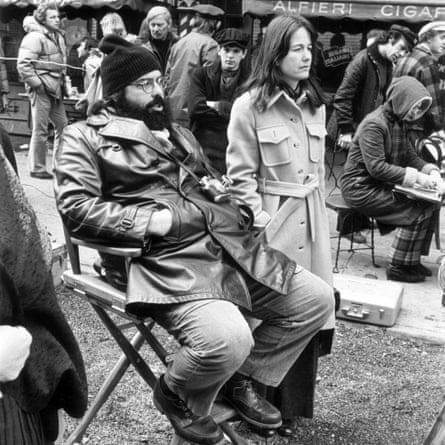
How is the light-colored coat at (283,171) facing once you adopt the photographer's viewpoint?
facing the viewer and to the right of the viewer

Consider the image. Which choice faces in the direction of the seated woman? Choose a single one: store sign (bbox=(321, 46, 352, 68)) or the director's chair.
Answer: the store sign

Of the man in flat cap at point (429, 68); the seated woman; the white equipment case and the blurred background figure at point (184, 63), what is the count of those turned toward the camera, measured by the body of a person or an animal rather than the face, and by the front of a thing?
1

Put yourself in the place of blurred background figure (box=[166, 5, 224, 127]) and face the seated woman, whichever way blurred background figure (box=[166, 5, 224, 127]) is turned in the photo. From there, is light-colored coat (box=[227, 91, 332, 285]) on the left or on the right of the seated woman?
right

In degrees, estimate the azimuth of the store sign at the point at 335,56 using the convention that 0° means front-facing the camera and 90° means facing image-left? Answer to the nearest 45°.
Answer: approximately 0°

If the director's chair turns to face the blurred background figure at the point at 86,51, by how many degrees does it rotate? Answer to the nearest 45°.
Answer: approximately 135° to its left

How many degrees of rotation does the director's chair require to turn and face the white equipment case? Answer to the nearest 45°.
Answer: approximately 90° to its left

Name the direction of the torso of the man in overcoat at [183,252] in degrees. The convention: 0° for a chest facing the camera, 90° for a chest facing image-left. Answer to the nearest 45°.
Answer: approximately 315°

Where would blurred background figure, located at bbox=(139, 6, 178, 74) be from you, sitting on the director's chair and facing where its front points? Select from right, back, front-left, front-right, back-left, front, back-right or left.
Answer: back-left

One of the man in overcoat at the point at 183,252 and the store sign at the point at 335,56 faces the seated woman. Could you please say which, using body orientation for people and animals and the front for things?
the store sign

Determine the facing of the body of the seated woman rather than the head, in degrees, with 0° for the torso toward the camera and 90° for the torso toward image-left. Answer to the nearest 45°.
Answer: approximately 270°

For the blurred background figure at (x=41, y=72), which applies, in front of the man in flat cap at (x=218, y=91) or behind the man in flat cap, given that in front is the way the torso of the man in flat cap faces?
behind
